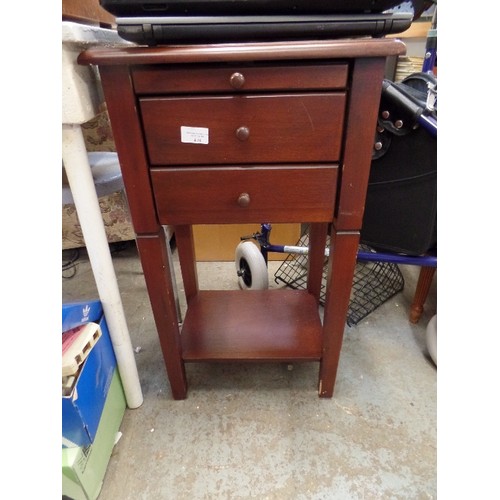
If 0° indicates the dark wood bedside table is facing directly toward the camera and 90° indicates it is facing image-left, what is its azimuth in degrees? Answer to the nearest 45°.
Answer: approximately 0°

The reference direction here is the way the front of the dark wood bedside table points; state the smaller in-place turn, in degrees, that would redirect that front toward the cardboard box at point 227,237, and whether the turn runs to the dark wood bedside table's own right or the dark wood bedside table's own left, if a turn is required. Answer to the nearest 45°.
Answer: approximately 180°
